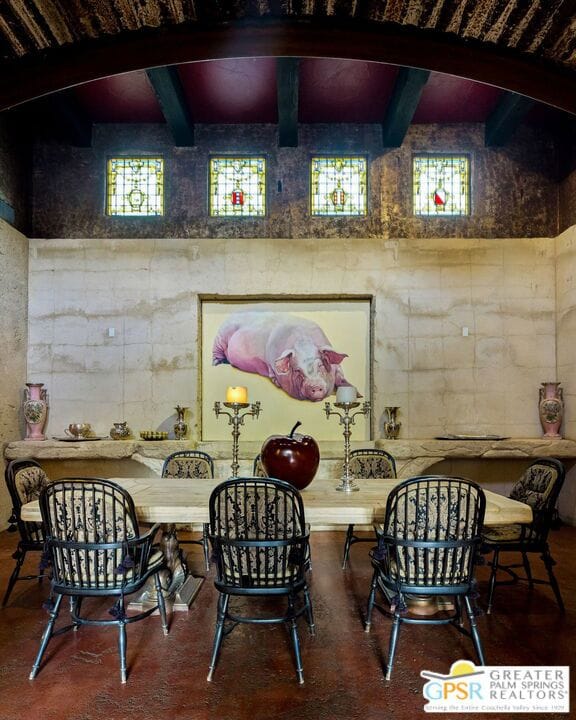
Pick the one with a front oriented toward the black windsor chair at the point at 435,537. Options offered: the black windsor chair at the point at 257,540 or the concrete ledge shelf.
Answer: the concrete ledge shelf

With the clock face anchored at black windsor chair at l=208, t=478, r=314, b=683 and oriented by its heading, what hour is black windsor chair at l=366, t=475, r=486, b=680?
black windsor chair at l=366, t=475, r=486, b=680 is roughly at 3 o'clock from black windsor chair at l=208, t=478, r=314, b=683.

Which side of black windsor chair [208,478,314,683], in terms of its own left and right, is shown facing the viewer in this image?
back

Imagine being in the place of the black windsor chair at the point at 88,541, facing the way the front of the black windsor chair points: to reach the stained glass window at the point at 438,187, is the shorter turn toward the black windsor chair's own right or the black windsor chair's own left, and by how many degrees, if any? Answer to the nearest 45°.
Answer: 0° — it already faces it

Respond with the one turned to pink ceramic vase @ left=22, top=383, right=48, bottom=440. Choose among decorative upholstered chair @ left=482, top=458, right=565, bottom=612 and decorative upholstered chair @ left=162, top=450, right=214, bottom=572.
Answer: decorative upholstered chair @ left=482, top=458, right=565, bottom=612

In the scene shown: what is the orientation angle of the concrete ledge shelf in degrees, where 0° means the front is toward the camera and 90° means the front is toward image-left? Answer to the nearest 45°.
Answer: approximately 0°

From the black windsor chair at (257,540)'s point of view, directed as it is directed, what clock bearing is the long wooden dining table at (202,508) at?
The long wooden dining table is roughly at 11 o'clock from the black windsor chair.

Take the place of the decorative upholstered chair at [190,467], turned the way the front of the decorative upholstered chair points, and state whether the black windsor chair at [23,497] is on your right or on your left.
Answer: on your right

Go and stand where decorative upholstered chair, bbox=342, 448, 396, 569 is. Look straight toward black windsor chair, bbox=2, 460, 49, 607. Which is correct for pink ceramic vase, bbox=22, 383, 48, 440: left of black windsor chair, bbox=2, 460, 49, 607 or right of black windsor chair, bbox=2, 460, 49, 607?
right

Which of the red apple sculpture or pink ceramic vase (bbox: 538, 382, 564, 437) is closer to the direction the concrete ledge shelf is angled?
the red apple sculpture

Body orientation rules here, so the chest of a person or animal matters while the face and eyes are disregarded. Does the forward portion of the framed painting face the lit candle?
yes

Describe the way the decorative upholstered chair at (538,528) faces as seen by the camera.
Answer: facing to the left of the viewer
